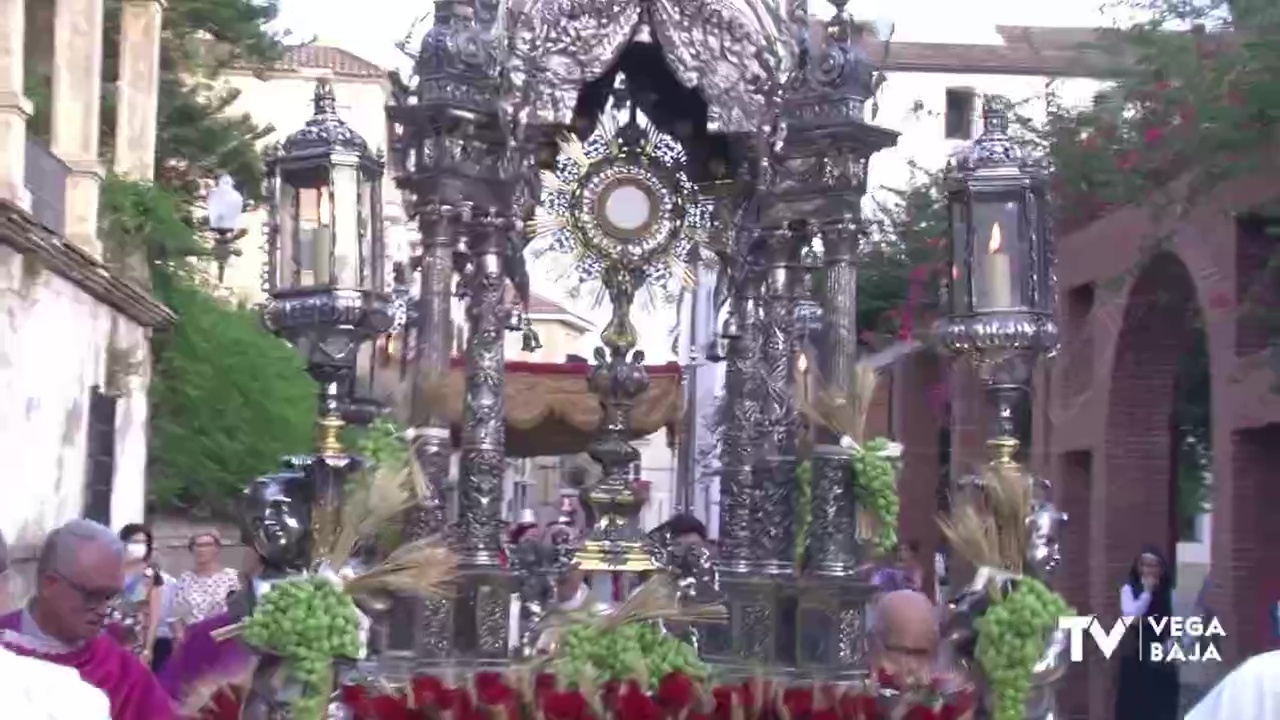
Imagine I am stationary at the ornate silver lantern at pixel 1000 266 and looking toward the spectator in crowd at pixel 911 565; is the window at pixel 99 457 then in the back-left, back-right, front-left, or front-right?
front-left

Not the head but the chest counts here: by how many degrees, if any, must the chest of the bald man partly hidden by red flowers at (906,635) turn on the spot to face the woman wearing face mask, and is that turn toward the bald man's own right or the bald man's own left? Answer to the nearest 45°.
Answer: approximately 135° to the bald man's own right

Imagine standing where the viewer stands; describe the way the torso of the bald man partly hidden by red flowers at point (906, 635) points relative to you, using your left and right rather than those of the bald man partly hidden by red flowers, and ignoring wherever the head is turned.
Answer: facing the viewer

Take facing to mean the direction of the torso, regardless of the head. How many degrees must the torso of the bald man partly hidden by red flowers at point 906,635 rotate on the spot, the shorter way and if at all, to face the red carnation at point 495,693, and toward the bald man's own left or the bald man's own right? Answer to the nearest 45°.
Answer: approximately 90° to the bald man's own right

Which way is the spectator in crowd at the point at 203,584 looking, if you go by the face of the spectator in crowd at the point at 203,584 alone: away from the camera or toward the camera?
toward the camera

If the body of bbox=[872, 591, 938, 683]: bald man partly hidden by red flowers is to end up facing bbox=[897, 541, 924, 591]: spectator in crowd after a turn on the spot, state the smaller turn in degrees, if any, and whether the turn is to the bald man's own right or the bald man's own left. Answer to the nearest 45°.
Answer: approximately 180°
